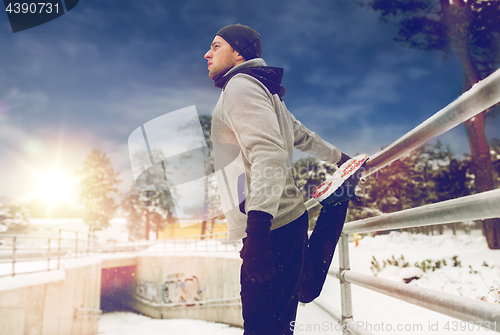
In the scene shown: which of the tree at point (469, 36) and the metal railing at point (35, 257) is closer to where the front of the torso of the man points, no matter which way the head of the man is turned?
the metal railing

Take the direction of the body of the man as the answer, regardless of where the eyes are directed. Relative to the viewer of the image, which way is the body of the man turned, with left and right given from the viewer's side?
facing to the left of the viewer

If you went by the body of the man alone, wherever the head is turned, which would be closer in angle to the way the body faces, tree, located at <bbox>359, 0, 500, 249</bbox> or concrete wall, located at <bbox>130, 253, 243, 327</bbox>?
the concrete wall

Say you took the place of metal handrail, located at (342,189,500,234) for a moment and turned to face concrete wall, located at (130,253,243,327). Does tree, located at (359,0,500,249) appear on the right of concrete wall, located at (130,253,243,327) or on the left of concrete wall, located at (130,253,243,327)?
right

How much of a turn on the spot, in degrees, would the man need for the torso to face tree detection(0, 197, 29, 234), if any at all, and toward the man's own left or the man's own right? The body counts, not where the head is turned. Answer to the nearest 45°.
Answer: approximately 45° to the man's own right

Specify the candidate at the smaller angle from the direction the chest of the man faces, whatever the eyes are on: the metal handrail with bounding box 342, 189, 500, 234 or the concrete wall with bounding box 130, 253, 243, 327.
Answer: the concrete wall

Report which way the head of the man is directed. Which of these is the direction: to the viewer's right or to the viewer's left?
to the viewer's left

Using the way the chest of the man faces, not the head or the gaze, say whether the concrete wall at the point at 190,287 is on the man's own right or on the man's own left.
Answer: on the man's own right

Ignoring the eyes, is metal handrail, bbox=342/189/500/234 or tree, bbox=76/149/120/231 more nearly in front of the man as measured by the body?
the tree
